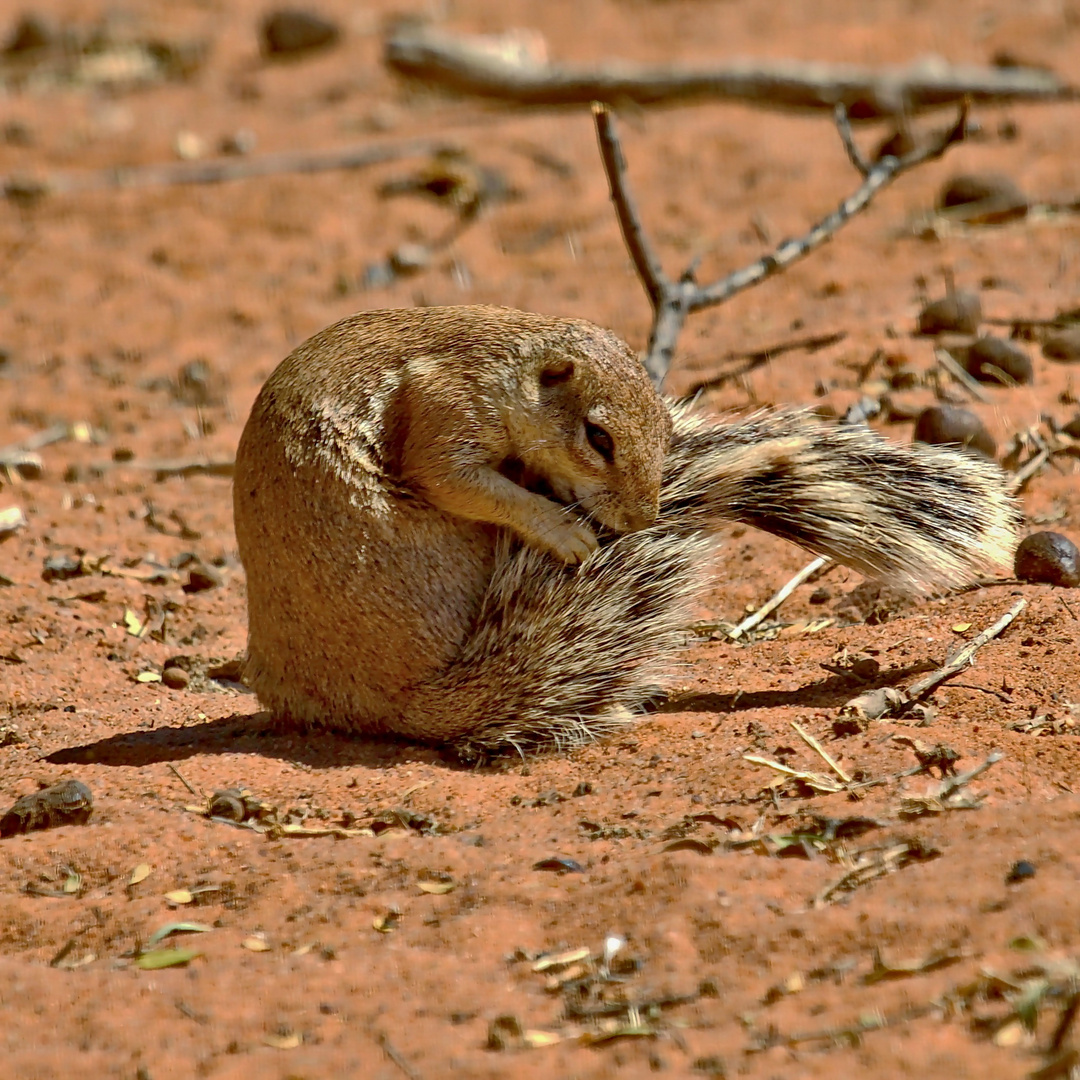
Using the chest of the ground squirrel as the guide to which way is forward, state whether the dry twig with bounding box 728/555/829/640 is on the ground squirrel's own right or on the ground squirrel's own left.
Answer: on the ground squirrel's own left

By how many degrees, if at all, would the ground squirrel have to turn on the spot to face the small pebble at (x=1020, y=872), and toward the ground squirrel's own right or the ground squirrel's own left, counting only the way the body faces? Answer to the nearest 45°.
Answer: approximately 45° to the ground squirrel's own right

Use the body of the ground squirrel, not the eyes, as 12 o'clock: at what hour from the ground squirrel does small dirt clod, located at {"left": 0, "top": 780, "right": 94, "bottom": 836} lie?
The small dirt clod is roughly at 5 o'clock from the ground squirrel.

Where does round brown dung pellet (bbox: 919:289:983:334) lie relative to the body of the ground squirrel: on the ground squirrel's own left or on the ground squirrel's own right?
on the ground squirrel's own left

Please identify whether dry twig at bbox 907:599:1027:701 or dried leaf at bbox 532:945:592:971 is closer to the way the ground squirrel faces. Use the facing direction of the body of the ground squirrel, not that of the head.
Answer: the dry twig

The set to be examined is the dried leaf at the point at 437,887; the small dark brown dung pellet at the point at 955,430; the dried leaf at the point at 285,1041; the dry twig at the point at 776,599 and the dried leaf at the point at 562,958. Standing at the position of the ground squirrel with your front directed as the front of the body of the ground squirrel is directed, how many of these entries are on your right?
3

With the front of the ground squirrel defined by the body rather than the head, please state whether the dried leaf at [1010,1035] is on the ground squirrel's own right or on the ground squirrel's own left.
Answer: on the ground squirrel's own right

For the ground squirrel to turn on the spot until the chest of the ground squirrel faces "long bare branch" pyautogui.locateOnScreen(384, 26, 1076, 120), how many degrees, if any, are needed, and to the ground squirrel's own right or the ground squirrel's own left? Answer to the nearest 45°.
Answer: approximately 90° to the ground squirrel's own left

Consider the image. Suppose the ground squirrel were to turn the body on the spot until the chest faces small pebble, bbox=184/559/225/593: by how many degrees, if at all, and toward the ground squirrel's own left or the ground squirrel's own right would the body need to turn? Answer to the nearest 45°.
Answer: approximately 135° to the ground squirrel's own left

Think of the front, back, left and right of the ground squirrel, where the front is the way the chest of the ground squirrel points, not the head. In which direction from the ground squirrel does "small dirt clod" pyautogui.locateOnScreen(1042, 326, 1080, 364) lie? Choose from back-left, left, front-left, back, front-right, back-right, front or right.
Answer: front-left

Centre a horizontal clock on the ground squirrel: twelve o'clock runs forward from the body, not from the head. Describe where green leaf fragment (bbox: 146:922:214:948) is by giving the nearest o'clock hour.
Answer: The green leaf fragment is roughly at 4 o'clock from the ground squirrel.

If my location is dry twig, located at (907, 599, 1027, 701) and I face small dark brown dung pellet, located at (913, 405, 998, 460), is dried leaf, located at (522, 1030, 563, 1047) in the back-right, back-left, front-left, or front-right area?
back-left

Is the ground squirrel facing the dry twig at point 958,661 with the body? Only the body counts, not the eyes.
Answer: yes

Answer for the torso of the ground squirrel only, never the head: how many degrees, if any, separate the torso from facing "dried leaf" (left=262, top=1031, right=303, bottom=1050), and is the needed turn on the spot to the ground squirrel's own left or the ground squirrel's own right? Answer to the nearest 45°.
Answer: approximately 90° to the ground squirrel's own right

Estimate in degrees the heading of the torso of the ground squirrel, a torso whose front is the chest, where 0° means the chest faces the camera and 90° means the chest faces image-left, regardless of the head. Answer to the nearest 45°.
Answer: approximately 270°

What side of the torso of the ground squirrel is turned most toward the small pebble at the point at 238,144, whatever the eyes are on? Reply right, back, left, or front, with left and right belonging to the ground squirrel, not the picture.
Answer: left
